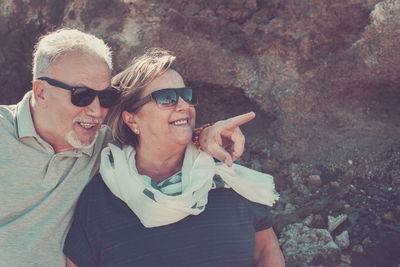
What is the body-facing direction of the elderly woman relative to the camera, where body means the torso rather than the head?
toward the camera

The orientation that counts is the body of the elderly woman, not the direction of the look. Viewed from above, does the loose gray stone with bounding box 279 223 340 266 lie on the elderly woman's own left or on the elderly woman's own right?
on the elderly woman's own left

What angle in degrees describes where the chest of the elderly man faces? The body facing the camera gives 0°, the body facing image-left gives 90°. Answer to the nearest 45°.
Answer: approximately 315°

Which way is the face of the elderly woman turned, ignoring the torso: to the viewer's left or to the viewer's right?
to the viewer's right

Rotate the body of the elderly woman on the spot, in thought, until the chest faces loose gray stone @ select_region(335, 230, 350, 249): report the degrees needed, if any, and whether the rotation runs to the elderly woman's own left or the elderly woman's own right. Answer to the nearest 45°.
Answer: approximately 90° to the elderly woman's own left
